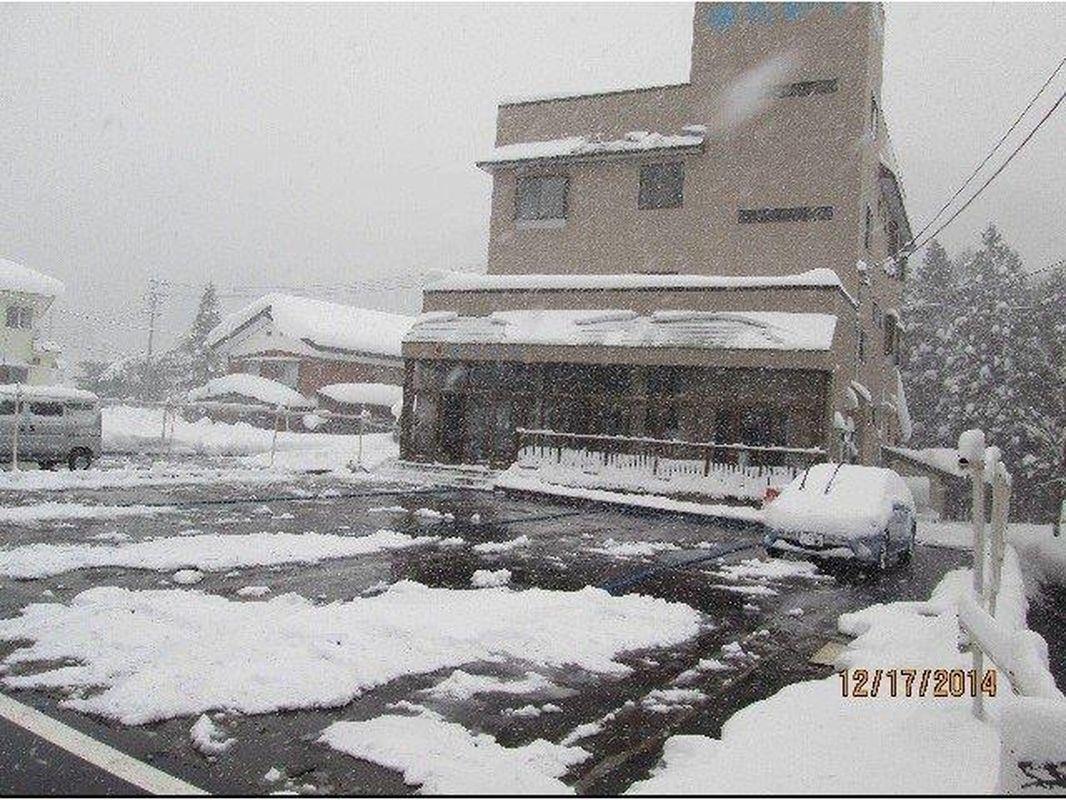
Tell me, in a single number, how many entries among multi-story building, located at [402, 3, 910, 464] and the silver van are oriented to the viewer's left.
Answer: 1

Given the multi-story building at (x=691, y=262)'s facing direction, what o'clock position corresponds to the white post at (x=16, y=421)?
The white post is roughly at 2 o'clock from the multi-story building.

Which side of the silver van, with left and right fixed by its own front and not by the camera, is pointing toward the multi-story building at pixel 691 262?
back

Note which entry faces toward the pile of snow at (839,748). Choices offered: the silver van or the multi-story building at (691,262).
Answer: the multi-story building

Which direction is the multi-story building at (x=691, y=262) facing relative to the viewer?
toward the camera

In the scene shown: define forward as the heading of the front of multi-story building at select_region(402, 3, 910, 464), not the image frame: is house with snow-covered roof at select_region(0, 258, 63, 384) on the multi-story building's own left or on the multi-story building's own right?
on the multi-story building's own right

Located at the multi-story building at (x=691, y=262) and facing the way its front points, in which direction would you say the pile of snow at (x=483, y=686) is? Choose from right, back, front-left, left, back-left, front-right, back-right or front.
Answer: front

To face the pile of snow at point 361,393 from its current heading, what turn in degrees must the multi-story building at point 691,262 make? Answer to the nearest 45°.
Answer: approximately 135° to its right

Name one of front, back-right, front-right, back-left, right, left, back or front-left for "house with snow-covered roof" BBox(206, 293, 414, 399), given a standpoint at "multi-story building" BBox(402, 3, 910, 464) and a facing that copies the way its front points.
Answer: back-right

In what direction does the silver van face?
to the viewer's left

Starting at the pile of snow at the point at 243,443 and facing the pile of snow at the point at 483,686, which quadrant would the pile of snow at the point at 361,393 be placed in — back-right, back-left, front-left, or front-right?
back-left

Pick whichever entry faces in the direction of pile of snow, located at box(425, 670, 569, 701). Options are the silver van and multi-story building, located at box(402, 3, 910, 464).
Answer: the multi-story building
